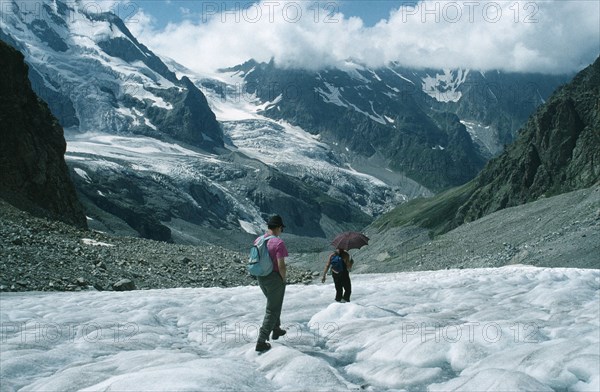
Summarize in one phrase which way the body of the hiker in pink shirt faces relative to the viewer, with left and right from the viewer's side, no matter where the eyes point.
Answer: facing away from the viewer and to the right of the viewer

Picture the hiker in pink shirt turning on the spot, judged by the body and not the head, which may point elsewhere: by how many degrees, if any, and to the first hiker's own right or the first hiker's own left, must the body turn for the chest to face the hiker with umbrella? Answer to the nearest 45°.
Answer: approximately 45° to the first hiker's own left
